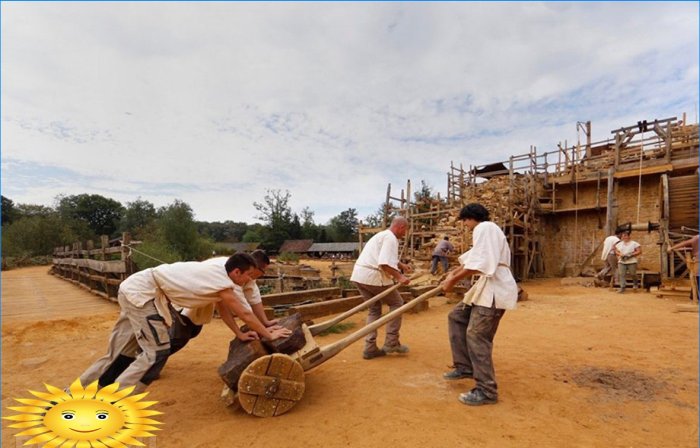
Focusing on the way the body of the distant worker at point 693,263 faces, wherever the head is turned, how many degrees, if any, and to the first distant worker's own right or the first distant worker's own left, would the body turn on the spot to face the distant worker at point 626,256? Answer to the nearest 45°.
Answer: approximately 45° to the first distant worker's own right

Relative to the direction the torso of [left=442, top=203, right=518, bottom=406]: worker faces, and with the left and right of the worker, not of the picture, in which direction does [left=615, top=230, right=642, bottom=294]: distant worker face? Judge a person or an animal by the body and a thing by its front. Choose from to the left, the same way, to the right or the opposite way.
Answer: to the left

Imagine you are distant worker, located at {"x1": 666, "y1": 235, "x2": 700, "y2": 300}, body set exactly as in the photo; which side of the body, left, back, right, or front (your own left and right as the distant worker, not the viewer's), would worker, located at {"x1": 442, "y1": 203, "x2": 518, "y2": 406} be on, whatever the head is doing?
left

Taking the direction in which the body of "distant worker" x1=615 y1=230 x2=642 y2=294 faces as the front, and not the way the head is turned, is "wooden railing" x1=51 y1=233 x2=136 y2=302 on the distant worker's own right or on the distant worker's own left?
on the distant worker's own right

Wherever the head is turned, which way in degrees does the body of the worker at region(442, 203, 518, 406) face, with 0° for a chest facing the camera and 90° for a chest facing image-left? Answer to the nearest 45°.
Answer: approximately 90°

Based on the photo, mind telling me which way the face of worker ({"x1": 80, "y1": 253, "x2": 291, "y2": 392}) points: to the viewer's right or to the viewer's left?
to the viewer's right

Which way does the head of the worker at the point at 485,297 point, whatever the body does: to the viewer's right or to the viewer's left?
to the viewer's left

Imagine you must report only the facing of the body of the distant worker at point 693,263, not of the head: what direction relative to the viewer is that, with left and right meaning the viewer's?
facing to the left of the viewer

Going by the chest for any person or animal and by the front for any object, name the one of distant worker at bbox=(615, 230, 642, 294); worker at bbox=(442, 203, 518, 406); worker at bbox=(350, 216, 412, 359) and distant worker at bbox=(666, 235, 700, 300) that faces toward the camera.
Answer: distant worker at bbox=(615, 230, 642, 294)

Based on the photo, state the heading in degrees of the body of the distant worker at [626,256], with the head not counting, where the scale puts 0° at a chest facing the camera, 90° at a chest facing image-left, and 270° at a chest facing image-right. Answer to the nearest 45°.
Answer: approximately 0°

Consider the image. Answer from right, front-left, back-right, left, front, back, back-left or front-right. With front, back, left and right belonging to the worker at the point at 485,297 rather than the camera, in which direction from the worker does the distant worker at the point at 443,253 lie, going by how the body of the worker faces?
right

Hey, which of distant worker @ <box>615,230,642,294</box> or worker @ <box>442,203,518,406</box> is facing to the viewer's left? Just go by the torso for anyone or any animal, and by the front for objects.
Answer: the worker

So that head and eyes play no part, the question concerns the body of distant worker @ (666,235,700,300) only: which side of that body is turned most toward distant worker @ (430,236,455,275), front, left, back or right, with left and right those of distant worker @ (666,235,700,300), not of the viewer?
front
